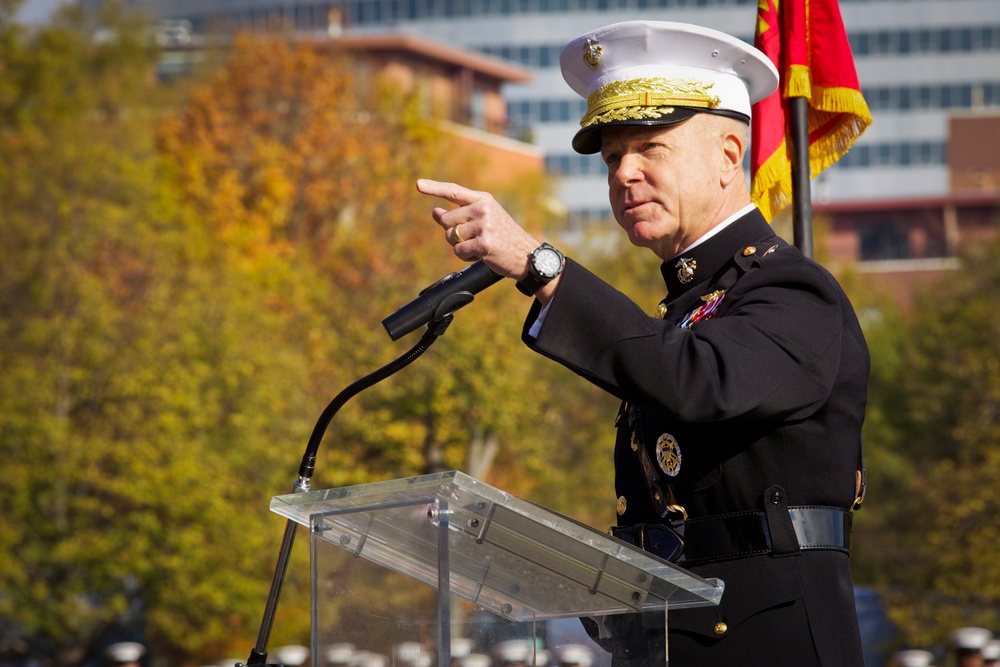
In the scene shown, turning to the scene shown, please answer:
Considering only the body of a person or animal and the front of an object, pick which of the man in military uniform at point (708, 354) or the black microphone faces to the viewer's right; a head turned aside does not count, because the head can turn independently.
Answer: the black microphone

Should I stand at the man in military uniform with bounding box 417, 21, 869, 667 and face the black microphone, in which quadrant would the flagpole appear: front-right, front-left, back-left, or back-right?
back-right

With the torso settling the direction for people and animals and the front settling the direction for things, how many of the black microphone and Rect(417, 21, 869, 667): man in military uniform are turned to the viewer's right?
1

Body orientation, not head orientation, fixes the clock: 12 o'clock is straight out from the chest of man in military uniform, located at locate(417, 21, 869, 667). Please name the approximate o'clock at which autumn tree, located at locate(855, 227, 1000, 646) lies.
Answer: The autumn tree is roughly at 5 o'clock from the man in military uniform.

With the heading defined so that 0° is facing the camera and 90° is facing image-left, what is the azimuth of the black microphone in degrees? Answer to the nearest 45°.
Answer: approximately 270°

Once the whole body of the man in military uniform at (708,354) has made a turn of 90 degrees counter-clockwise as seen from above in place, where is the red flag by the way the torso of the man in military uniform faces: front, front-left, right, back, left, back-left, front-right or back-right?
back-left
